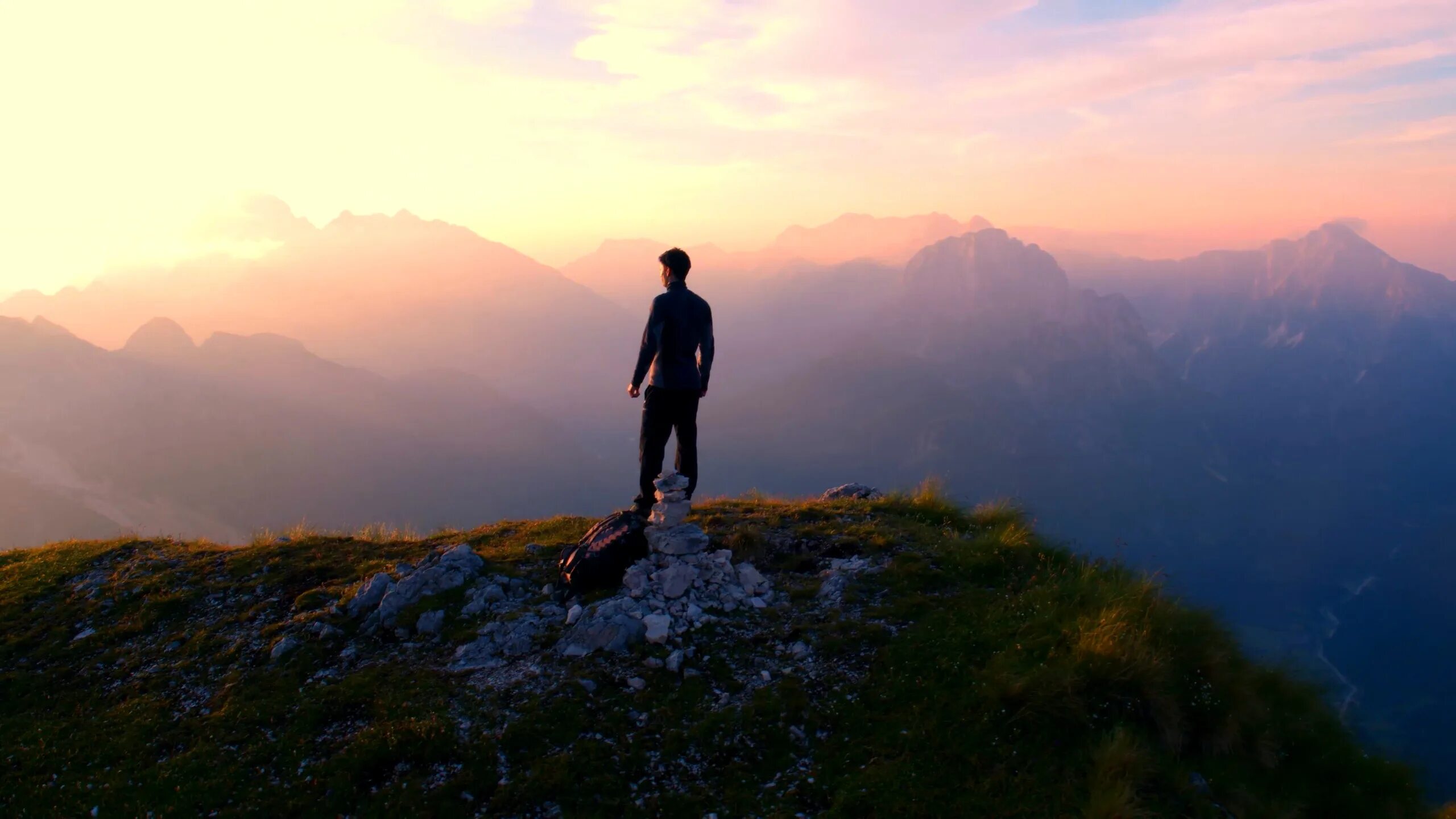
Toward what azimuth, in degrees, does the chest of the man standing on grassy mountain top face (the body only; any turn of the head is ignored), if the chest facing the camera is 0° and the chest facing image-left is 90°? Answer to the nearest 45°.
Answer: approximately 135°

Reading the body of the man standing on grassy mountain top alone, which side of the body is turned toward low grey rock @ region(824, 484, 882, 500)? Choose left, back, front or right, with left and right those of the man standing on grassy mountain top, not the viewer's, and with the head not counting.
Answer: right

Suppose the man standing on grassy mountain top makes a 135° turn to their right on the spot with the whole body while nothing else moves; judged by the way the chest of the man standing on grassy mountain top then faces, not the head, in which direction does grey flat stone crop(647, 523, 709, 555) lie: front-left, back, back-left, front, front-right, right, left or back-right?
right

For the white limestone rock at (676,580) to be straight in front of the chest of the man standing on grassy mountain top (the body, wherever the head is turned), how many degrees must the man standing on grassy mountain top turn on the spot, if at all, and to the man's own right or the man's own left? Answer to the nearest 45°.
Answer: approximately 135° to the man's own left

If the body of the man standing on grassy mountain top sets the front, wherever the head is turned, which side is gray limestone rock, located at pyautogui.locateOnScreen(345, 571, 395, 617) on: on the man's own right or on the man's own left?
on the man's own left

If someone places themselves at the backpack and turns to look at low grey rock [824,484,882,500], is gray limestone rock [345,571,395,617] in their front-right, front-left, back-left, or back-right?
back-left
